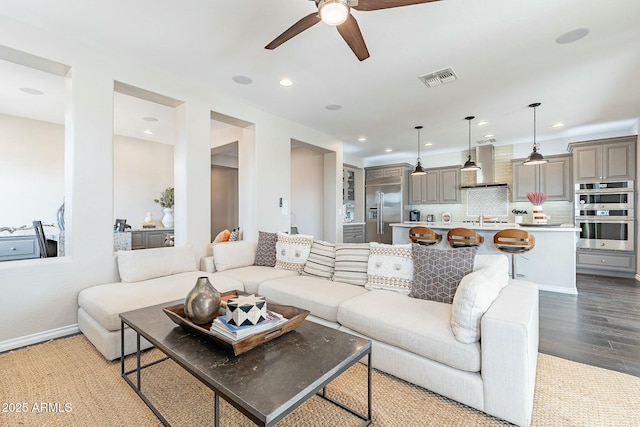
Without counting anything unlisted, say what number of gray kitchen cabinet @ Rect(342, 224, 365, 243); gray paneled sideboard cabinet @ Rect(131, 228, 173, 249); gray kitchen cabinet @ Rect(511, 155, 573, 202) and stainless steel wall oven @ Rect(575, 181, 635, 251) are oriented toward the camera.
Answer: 4

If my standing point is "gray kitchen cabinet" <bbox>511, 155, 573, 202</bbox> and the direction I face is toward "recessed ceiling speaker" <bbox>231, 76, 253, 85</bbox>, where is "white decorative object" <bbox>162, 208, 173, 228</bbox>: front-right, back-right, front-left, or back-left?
front-right

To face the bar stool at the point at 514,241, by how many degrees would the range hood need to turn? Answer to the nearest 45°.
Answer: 0° — it already faces it

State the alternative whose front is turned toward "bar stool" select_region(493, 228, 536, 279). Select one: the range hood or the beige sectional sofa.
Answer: the range hood

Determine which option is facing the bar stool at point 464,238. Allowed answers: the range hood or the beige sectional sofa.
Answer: the range hood

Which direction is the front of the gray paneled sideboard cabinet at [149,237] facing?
toward the camera

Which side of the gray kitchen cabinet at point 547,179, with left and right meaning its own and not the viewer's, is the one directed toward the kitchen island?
front

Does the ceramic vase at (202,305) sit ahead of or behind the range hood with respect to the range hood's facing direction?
ahead

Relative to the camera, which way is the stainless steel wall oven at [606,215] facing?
toward the camera

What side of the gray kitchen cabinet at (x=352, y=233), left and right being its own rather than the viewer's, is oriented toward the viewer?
front

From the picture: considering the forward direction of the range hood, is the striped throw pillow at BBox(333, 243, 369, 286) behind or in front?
in front

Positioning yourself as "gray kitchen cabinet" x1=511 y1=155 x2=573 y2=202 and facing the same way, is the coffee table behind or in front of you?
in front

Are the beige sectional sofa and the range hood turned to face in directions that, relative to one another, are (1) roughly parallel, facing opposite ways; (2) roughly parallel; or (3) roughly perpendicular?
roughly parallel

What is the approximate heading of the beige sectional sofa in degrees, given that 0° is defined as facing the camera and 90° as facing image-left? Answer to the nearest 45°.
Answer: approximately 45°
